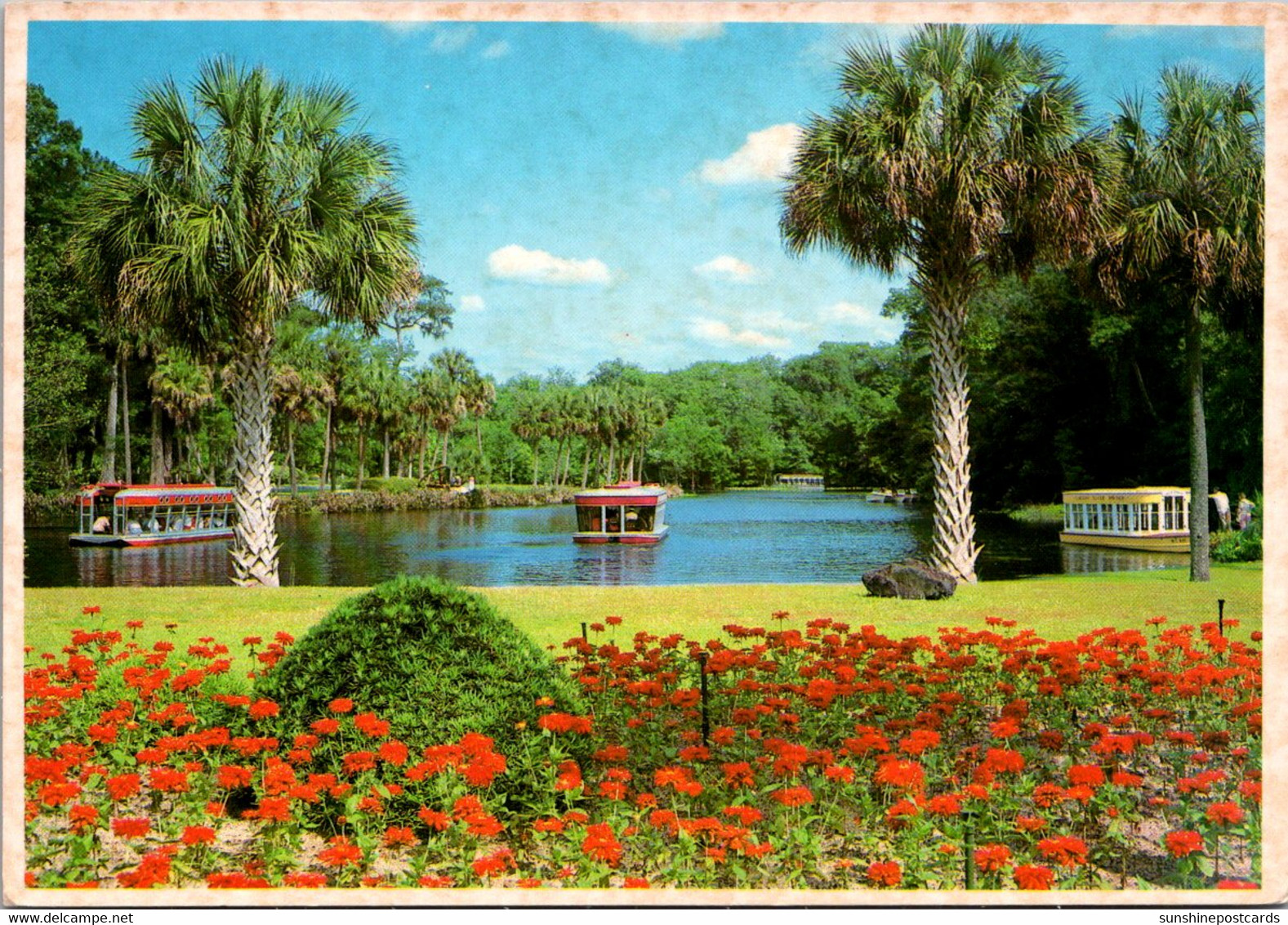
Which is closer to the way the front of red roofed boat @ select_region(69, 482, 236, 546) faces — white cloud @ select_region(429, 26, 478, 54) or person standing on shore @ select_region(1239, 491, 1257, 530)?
the white cloud

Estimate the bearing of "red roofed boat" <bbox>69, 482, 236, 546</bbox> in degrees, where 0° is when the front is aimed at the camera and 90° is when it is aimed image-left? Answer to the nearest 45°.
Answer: approximately 45°

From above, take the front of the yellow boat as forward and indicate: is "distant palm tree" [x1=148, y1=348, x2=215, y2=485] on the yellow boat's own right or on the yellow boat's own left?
on the yellow boat's own right

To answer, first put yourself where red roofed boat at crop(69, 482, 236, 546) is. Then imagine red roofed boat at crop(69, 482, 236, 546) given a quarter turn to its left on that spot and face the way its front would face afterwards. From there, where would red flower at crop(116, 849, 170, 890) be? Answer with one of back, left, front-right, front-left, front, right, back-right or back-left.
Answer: front-right

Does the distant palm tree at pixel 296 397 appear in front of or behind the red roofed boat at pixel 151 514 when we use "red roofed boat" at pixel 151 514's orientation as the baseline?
behind
